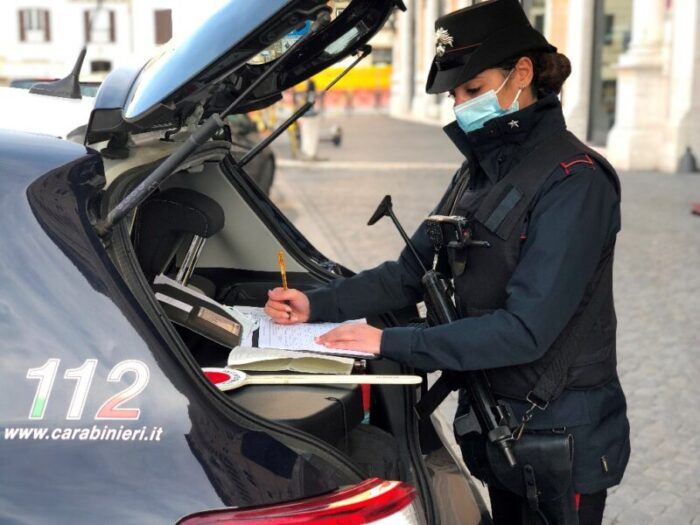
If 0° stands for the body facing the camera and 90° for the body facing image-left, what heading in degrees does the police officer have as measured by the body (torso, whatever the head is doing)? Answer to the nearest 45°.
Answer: approximately 90°
